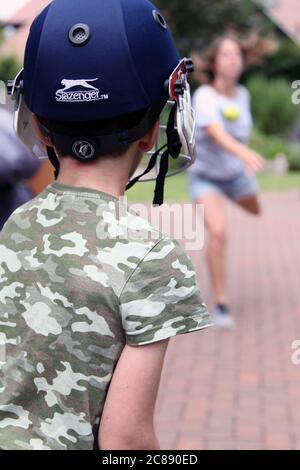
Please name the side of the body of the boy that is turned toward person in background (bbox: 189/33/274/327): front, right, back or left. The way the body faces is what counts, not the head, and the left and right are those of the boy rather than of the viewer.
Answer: front

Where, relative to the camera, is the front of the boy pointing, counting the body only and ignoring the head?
away from the camera

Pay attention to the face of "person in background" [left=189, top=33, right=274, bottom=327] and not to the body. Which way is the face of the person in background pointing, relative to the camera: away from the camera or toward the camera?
toward the camera

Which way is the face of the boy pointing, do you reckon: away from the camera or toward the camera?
away from the camera
